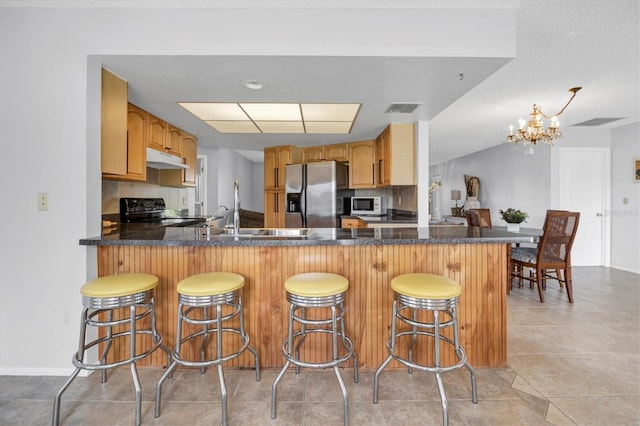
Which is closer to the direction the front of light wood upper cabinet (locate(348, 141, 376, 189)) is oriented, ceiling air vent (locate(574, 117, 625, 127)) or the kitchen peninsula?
the kitchen peninsula

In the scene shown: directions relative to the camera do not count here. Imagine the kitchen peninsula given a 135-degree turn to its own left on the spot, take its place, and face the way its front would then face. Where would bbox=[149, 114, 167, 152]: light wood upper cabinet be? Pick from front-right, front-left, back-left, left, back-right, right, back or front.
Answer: left

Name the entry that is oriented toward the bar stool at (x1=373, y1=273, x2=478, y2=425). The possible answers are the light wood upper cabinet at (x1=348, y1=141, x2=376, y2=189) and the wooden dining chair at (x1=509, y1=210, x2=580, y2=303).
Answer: the light wood upper cabinet

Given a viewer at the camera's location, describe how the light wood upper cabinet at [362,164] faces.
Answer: facing the viewer

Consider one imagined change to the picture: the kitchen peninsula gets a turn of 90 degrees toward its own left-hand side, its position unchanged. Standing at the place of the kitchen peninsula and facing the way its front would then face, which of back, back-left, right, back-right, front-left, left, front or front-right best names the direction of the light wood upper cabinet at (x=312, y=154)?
left

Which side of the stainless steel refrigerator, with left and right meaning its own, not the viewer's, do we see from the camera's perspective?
front

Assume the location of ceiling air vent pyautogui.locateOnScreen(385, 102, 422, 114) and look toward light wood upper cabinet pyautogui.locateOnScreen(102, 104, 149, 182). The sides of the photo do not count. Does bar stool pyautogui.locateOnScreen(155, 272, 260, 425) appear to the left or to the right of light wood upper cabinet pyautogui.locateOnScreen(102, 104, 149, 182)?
left

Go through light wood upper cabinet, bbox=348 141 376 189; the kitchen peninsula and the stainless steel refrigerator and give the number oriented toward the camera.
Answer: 3

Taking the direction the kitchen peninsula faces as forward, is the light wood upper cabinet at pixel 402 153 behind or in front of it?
behind

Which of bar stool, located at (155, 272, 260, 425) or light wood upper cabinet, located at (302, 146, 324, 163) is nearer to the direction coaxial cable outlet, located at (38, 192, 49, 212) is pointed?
the bar stool

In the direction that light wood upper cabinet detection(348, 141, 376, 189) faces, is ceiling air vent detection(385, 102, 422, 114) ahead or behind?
ahead

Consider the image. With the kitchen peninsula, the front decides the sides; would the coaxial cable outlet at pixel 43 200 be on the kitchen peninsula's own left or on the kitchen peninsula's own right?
on the kitchen peninsula's own right
